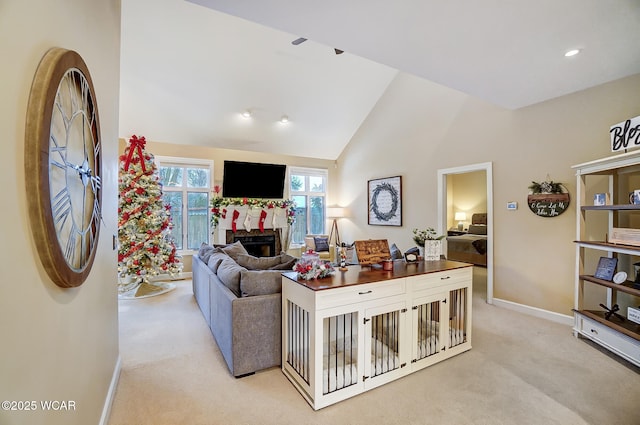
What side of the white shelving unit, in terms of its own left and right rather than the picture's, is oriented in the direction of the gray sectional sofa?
front

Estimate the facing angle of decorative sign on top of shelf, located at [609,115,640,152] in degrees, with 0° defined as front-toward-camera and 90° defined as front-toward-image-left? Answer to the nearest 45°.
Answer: approximately 45°

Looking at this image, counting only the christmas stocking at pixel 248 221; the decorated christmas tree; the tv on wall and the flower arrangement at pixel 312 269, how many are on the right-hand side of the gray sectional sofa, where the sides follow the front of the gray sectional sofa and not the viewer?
1

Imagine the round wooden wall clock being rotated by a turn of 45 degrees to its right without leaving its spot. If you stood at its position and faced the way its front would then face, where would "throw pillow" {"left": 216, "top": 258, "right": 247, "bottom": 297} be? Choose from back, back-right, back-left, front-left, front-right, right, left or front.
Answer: left

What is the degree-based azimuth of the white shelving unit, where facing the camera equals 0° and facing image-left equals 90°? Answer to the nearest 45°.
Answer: approximately 45°

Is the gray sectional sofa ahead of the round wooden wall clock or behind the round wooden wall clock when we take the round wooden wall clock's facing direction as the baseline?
ahead

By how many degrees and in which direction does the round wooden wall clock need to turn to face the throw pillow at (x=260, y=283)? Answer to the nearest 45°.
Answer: approximately 45° to its left

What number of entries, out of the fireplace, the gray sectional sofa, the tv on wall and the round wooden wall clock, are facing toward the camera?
2

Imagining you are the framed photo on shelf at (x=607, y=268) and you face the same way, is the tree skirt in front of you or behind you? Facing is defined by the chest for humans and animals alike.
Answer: in front

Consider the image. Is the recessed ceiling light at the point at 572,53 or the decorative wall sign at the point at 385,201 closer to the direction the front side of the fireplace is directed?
the recessed ceiling light

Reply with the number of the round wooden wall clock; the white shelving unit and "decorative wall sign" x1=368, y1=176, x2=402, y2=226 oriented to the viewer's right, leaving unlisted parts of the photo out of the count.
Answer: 1

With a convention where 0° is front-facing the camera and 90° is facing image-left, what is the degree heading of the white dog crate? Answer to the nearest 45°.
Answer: approximately 315°

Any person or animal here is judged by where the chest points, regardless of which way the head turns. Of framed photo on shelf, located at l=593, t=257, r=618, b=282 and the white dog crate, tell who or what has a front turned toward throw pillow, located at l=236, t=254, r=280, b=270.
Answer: the framed photo on shelf

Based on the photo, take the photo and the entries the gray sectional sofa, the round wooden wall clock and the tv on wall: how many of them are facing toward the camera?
1

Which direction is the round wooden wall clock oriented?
to the viewer's right
